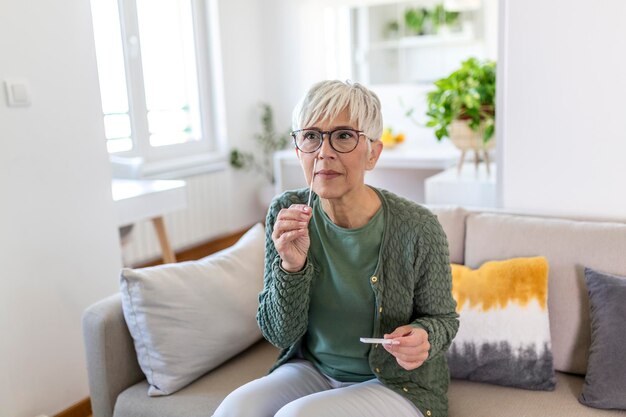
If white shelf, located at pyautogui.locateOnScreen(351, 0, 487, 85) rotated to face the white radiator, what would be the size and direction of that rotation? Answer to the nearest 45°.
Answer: approximately 45° to its right

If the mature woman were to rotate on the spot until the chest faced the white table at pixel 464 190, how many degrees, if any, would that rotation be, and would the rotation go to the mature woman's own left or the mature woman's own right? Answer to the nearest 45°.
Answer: approximately 180°

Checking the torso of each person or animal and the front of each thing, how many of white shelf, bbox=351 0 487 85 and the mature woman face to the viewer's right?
0

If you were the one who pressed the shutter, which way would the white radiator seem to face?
facing the viewer and to the right of the viewer

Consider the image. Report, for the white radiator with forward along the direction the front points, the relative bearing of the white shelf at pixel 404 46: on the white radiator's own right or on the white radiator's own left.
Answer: on the white radiator's own left

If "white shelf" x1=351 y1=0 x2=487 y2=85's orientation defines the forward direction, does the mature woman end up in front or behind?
in front

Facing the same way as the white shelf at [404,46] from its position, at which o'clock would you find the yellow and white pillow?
The yellow and white pillow is roughly at 12 o'clock from the white shelf.

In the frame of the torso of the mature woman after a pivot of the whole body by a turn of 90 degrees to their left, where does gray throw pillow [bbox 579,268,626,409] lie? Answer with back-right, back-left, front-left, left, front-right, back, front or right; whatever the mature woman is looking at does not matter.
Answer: front-left

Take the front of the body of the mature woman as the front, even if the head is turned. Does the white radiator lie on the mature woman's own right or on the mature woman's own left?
on the mature woman's own right

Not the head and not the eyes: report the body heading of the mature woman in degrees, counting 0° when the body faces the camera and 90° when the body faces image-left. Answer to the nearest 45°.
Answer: approximately 45°

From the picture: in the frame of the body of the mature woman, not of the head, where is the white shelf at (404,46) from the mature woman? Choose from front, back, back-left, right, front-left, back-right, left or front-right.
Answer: back-right

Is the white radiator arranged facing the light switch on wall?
no

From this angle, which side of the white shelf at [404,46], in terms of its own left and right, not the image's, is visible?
front

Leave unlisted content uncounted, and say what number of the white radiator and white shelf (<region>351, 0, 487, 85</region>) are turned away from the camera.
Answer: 0

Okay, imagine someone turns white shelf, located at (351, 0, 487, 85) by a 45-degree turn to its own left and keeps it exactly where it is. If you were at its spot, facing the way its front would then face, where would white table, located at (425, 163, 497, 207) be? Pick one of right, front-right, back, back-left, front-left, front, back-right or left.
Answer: front-right

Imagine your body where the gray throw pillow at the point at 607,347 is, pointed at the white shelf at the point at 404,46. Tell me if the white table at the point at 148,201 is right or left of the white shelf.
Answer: left

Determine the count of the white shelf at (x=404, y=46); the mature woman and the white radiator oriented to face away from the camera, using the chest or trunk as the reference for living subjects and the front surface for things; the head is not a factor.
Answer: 0

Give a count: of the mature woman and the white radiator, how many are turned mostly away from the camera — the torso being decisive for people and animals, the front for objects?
0
